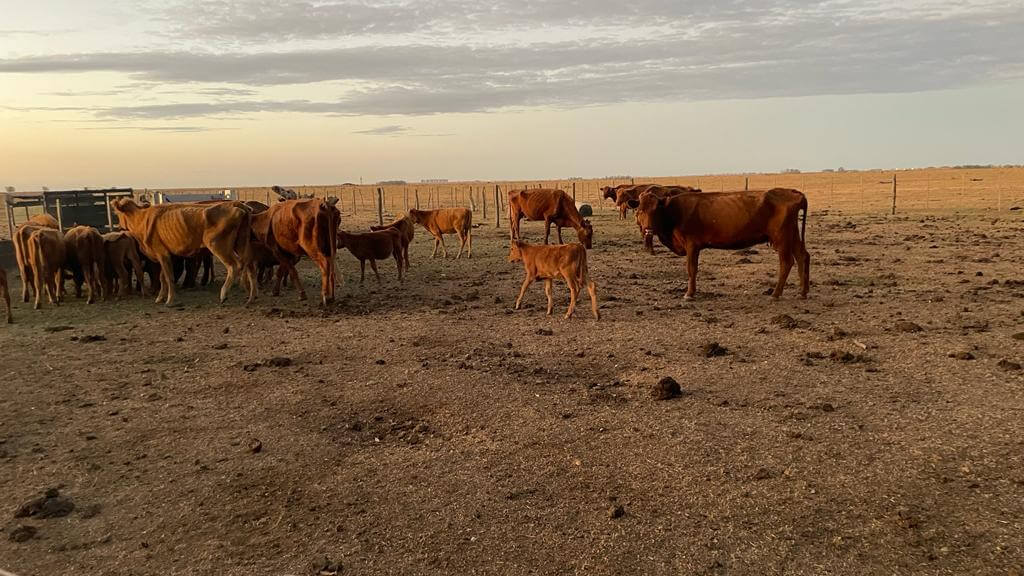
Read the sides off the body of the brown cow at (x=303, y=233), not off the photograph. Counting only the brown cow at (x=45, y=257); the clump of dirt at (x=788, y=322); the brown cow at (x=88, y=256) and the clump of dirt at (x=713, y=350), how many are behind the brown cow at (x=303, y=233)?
2

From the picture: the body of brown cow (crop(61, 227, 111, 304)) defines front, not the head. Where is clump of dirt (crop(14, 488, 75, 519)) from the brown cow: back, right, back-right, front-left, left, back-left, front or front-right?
back-left

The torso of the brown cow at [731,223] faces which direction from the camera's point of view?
to the viewer's left

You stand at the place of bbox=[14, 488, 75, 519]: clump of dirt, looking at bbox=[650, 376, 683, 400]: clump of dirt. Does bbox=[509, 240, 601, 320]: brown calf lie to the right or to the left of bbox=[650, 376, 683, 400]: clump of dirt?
left

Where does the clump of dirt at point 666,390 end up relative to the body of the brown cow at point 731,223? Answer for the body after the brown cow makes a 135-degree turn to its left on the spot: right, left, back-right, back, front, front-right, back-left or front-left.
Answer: front-right

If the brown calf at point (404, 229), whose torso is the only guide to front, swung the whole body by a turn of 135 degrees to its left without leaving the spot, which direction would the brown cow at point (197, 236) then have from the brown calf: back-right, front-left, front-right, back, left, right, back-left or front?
right

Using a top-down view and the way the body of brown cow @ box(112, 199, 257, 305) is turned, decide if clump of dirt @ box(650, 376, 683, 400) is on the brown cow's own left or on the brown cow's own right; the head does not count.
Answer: on the brown cow's own left

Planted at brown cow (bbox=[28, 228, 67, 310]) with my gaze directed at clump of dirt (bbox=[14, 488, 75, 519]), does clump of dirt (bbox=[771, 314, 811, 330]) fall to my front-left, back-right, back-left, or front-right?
front-left

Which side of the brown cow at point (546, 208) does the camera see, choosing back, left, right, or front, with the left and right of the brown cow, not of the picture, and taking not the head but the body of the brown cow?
right

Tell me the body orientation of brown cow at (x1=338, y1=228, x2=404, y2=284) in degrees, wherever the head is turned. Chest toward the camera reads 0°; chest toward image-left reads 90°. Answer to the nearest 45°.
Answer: approximately 90°

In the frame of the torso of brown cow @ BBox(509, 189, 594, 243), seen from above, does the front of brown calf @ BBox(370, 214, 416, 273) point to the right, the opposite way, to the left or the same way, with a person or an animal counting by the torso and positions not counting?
the opposite way

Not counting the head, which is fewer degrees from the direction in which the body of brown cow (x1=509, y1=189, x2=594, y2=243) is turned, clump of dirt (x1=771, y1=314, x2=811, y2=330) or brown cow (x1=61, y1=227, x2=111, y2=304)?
the clump of dirt

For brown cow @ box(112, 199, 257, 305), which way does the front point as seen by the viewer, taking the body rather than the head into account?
to the viewer's left

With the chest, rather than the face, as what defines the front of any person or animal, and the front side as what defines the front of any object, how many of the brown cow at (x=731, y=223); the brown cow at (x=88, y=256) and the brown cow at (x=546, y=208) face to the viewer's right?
1
